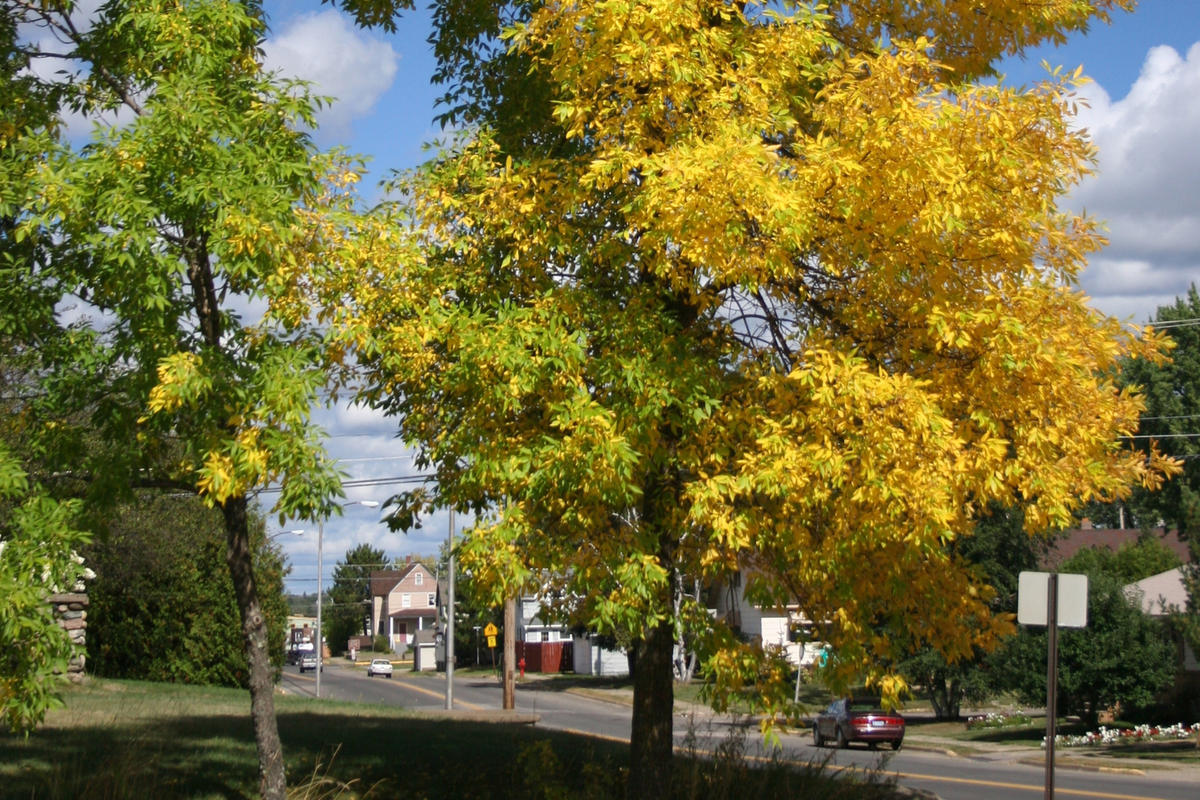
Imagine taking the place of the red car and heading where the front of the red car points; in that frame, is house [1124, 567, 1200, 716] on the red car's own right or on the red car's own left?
on the red car's own right

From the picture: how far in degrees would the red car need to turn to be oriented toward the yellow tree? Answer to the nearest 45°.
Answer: approximately 135° to its left

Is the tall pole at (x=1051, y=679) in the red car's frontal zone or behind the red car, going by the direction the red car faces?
behind

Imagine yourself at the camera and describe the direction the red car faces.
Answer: facing away from the viewer and to the left of the viewer

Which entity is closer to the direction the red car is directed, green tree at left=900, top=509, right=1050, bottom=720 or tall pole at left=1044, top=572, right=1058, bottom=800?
the green tree

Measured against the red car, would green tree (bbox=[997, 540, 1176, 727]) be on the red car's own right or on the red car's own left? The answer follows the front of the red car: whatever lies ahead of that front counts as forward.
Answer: on the red car's own right
